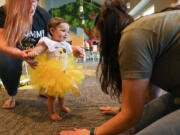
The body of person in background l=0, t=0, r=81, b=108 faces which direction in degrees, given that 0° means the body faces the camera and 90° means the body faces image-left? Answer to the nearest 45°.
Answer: approximately 315°
